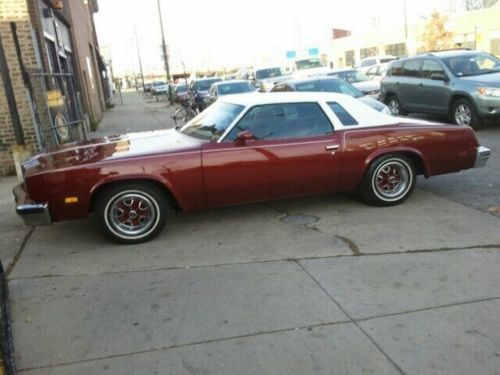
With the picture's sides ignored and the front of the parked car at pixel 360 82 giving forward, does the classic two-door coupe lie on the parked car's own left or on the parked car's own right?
on the parked car's own right

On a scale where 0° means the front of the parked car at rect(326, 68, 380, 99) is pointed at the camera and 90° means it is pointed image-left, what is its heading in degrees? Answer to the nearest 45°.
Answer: approximately 315°

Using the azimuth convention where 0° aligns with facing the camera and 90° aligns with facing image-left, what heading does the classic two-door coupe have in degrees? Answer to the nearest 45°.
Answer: approximately 90°

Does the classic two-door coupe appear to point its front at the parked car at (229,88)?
no

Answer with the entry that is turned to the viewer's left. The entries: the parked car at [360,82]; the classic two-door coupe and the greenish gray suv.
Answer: the classic two-door coupe

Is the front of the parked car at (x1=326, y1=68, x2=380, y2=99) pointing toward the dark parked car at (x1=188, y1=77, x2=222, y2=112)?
no

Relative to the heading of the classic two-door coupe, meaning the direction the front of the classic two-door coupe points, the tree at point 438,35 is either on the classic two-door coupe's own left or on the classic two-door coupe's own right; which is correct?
on the classic two-door coupe's own right

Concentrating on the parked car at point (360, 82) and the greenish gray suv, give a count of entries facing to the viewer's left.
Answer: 0

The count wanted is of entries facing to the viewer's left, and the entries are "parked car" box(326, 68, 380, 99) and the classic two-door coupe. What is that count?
1

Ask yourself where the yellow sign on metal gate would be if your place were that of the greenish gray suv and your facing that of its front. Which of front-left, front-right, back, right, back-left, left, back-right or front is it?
right

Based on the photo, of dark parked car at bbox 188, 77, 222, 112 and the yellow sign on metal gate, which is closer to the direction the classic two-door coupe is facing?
the yellow sign on metal gate

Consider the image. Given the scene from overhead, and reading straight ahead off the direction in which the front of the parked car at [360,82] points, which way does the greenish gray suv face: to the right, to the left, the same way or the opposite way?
the same way

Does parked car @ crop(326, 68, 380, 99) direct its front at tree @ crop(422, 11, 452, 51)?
no

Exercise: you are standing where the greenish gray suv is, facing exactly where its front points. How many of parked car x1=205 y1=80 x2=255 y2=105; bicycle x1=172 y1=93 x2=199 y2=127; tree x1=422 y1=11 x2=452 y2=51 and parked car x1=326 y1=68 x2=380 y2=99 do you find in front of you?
0

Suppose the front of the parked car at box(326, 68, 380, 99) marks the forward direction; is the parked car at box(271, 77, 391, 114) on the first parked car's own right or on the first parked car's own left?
on the first parked car's own right

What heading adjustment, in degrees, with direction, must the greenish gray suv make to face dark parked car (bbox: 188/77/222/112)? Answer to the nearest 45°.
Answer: approximately 180°

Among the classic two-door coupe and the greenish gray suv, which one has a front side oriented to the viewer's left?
the classic two-door coupe
